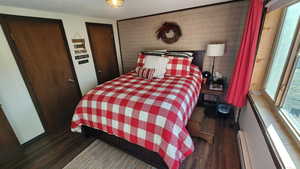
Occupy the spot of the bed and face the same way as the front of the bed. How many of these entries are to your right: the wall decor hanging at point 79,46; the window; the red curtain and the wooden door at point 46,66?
2

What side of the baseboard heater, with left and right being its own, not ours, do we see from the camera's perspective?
left

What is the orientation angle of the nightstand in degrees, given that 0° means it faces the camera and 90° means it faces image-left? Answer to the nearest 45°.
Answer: approximately 45°

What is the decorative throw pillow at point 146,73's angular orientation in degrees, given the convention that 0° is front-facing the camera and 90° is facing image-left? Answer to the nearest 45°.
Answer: approximately 45°

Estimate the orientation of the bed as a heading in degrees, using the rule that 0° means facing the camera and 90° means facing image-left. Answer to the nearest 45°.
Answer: approximately 45°

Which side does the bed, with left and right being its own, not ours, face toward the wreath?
back
